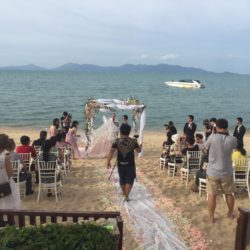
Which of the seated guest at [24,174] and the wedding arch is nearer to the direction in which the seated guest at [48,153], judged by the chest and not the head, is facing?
the wedding arch

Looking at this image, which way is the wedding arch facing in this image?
toward the camera

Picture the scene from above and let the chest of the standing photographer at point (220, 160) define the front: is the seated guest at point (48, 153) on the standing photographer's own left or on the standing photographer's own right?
on the standing photographer's own left

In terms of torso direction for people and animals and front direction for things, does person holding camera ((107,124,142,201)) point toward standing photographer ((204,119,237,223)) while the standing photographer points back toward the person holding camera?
no

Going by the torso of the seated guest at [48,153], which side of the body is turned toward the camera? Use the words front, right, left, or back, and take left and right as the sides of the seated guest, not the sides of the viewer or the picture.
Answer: back

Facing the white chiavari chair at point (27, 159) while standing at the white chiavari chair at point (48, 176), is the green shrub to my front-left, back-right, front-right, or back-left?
back-left

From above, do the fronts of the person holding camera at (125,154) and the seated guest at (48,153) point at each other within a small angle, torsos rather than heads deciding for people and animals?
no

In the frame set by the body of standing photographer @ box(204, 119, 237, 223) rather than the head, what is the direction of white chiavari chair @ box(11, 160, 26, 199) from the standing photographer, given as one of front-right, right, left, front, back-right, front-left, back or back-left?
left

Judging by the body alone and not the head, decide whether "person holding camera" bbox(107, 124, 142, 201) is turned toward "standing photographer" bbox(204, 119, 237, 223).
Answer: no

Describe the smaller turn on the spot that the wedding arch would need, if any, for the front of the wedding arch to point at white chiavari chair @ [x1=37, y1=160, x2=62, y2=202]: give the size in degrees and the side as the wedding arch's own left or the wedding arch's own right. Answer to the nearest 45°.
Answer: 0° — it already faces it

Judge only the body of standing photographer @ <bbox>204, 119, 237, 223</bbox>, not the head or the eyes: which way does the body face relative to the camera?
away from the camera

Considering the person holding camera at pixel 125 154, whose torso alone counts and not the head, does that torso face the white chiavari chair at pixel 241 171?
no

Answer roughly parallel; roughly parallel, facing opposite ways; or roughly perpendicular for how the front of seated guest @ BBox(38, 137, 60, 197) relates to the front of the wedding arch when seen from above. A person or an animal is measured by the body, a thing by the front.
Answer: roughly parallel, facing opposite ways

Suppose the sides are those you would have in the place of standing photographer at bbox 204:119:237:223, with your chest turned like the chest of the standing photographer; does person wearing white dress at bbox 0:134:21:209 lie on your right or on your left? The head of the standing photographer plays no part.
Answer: on your left

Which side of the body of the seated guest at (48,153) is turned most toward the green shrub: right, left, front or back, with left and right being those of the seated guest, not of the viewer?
back

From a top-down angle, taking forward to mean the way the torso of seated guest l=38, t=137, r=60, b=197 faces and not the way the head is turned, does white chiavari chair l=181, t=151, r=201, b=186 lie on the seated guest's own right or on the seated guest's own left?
on the seated guest's own right
